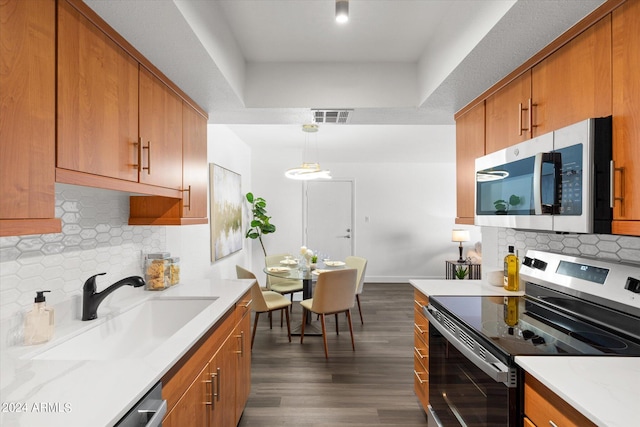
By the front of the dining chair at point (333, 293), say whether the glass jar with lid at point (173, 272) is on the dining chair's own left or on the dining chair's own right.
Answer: on the dining chair's own left

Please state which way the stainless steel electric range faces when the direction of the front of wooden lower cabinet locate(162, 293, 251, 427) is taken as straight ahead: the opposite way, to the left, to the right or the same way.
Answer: the opposite way

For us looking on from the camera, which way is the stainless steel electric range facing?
facing the viewer and to the left of the viewer

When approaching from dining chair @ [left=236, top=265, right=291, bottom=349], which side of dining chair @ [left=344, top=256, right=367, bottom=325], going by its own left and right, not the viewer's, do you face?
front

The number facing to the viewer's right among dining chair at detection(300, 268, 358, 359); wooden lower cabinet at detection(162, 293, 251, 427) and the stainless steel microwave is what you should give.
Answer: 1

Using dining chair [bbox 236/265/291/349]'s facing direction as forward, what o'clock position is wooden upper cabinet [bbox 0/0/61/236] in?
The wooden upper cabinet is roughly at 5 o'clock from the dining chair.

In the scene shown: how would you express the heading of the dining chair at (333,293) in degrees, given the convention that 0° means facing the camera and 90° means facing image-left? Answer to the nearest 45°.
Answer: approximately 135°

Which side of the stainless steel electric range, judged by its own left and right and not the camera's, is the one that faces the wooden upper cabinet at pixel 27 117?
front

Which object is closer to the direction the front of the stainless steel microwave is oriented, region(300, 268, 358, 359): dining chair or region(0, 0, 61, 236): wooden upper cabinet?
the wooden upper cabinet

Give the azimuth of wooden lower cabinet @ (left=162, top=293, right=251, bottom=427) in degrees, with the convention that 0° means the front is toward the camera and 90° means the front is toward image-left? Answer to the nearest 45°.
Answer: approximately 270°

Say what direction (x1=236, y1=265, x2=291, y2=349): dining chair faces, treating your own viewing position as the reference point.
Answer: facing away from the viewer and to the right of the viewer

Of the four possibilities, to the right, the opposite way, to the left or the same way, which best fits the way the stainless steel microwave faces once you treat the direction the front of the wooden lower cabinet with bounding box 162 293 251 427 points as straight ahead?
the opposite way

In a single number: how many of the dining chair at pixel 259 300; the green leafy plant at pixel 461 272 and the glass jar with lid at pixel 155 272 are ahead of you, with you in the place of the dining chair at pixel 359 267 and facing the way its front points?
2

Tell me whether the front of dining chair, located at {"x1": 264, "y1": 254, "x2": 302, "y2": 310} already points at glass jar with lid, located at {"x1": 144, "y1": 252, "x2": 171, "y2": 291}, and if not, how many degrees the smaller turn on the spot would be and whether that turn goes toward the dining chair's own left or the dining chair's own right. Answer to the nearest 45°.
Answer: approximately 45° to the dining chair's own right
